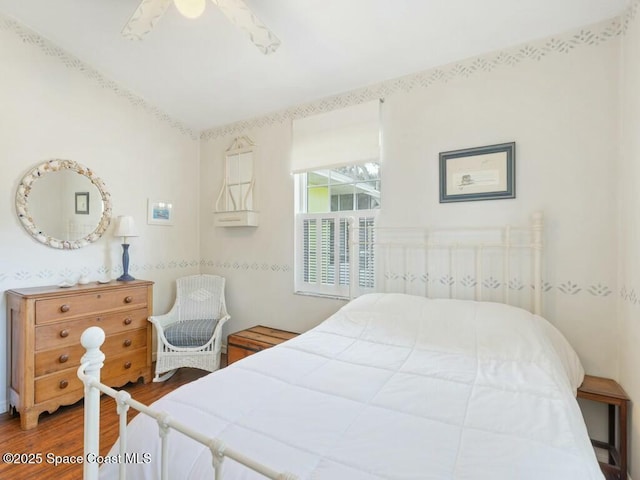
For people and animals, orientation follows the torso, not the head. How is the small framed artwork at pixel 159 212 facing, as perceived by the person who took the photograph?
facing the viewer and to the right of the viewer

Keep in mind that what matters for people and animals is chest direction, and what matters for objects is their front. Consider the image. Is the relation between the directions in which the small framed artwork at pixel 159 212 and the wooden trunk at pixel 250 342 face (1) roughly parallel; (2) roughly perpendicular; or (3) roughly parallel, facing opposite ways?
roughly perpendicular

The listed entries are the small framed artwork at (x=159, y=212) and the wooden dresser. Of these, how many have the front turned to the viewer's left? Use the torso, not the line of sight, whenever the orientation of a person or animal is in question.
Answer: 0

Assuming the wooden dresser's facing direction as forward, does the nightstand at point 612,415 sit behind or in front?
in front

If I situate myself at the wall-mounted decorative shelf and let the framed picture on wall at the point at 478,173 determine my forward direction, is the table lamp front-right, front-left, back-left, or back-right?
back-right

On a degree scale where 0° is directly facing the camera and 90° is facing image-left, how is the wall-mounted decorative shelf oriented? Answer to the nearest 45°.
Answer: approximately 45°

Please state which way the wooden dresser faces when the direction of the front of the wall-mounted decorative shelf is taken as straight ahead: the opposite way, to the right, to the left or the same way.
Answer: to the left

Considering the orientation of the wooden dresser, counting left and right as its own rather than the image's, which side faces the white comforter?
front

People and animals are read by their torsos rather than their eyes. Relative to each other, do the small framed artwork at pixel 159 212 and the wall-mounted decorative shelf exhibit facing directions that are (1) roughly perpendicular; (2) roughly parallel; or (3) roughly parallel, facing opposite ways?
roughly perpendicular

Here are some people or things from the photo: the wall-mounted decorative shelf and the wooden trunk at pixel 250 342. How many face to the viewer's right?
0

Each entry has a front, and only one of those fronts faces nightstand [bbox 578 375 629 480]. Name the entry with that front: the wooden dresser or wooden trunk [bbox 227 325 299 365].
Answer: the wooden dresser
